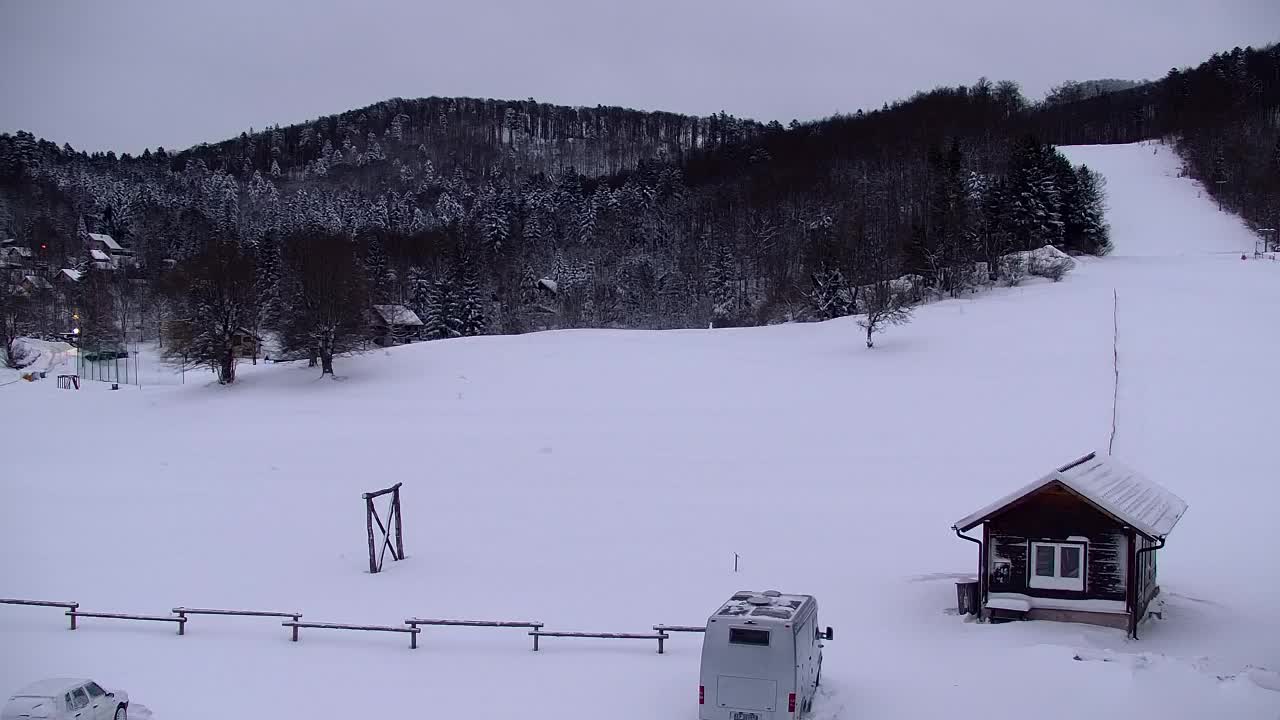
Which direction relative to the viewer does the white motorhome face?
away from the camera

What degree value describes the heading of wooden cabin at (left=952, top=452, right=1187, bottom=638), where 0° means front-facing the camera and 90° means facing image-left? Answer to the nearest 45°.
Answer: approximately 0°

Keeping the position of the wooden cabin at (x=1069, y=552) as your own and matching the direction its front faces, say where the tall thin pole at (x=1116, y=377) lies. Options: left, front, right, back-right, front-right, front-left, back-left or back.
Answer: back

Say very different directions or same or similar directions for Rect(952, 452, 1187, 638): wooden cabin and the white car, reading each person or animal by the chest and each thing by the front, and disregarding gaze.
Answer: very different directions

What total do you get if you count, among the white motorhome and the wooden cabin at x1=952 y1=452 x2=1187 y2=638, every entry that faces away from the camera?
1

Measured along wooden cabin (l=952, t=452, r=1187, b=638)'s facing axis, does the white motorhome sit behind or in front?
in front

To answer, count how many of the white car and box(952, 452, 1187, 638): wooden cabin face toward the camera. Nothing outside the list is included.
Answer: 1

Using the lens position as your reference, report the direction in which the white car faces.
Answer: facing away from the viewer and to the right of the viewer

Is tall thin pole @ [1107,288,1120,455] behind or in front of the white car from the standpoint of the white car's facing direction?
in front

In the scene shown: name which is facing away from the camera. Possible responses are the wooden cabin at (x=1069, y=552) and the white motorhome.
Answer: the white motorhome

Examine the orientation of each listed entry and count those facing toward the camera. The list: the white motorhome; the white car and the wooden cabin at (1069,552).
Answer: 1

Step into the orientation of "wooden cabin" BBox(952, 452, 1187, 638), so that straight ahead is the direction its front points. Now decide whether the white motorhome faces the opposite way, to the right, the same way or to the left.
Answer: the opposite way

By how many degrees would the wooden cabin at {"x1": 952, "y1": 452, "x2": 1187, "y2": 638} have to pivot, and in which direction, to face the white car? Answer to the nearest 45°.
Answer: approximately 45° to its right
